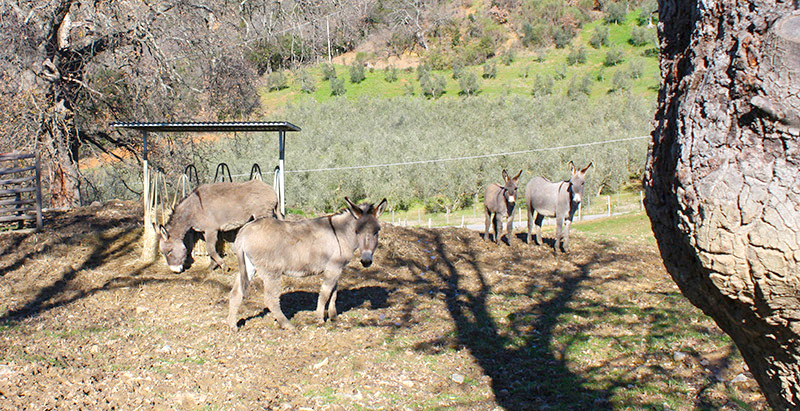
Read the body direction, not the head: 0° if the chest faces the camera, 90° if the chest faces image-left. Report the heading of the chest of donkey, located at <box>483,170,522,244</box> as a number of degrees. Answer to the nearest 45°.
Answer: approximately 315°

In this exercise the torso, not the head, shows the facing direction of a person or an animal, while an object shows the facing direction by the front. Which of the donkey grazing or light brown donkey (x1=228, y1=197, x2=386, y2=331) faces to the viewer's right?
the light brown donkey

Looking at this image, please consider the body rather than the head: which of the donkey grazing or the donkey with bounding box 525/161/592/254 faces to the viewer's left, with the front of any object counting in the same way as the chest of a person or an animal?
the donkey grazing

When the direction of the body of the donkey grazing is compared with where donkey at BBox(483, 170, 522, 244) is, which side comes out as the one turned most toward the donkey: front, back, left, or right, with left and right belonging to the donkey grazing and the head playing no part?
back

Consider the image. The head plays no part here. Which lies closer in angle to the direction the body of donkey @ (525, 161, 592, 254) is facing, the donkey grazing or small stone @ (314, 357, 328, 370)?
the small stone

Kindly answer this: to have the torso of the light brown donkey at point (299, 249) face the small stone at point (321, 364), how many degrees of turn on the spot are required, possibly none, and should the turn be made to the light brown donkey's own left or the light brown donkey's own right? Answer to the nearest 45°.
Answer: approximately 90° to the light brown donkey's own right

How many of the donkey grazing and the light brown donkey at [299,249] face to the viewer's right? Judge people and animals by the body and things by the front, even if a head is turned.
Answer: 1

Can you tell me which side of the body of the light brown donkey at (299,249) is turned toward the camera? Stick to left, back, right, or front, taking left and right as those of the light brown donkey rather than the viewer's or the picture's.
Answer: right

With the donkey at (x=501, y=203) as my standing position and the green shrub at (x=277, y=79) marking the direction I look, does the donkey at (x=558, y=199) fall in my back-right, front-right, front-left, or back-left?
back-right

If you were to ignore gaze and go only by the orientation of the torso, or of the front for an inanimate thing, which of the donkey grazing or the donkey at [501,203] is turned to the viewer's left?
the donkey grazing

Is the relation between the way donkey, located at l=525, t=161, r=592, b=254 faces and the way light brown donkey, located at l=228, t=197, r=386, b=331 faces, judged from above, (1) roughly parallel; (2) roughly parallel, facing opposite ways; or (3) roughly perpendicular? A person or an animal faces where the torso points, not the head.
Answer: roughly perpendicular

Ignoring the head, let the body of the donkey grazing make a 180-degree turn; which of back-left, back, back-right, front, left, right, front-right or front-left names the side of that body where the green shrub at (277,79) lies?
left

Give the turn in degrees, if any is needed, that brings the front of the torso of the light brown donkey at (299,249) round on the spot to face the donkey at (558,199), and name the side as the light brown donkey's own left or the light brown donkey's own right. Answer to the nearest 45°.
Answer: approximately 45° to the light brown donkey's own left

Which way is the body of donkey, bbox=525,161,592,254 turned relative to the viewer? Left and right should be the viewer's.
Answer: facing the viewer and to the right of the viewer

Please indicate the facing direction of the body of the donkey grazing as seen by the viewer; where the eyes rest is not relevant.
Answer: to the viewer's left

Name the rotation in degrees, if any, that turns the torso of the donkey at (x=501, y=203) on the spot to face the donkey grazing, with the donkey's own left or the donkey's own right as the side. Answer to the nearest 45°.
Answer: approximately 90° to the donkey's own right

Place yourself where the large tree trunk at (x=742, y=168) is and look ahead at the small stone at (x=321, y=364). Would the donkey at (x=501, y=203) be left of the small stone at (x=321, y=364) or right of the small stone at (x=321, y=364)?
right
